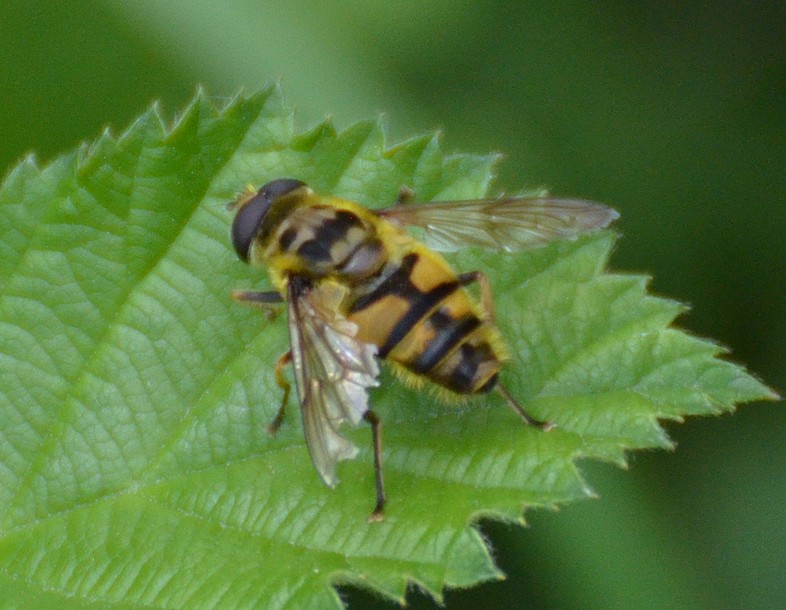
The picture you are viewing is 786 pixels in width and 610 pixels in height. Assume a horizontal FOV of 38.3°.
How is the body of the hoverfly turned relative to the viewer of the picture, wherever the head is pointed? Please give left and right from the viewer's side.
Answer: facing away from the viewer and to the left of the viewer
